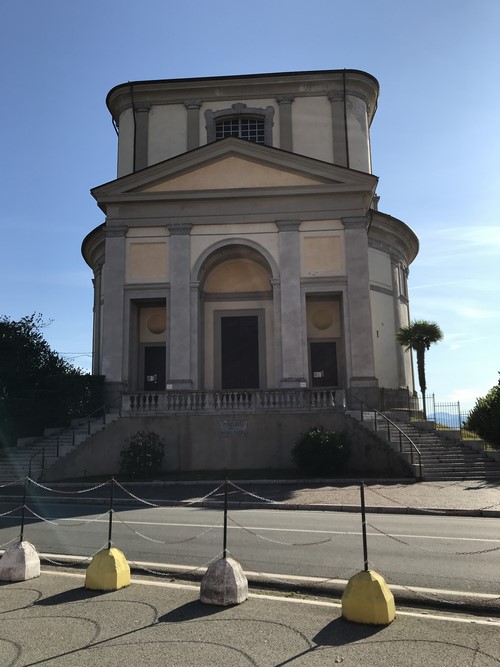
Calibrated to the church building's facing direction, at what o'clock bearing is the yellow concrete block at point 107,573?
The yellow concrete block is roughly at 12 o'clock from the church building.

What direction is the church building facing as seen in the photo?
toward the camera

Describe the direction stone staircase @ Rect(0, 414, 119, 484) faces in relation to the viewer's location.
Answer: facing the viewer and to the left of the viewer

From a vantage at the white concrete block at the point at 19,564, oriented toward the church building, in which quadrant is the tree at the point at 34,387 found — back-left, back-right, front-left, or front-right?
front-left

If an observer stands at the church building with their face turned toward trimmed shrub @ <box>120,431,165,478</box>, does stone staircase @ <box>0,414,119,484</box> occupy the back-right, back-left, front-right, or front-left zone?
front-right

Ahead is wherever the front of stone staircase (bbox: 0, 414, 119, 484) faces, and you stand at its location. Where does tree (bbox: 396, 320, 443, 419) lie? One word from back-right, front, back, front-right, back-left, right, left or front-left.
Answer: back-left

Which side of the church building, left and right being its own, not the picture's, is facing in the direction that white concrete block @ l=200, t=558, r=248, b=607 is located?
front

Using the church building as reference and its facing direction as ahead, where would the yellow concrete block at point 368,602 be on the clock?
The yellow concrete block is roughly at 12 o'clock from the church building.

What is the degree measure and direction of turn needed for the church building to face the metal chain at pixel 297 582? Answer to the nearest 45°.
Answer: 0° — it already faces it

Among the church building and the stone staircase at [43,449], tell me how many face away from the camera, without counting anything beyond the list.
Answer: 0

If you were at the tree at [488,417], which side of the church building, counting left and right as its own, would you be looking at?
left

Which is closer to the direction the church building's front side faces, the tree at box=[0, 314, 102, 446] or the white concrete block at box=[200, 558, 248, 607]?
the white concrete block
